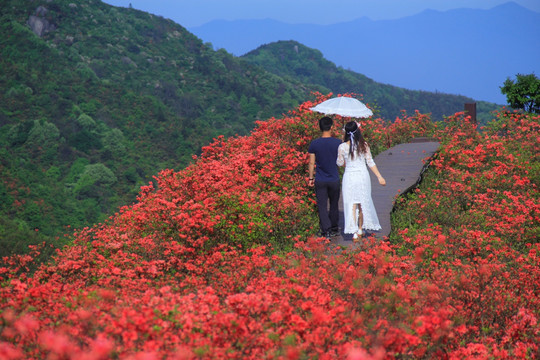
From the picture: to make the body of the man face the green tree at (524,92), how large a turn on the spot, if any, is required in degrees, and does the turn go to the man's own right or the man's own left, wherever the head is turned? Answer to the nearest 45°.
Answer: approximately 45° to the man's own right

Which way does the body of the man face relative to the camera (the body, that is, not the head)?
away from the camera

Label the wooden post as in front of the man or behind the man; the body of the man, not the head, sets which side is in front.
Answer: in front

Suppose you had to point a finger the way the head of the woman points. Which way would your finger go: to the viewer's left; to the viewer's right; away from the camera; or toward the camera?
away from the camera

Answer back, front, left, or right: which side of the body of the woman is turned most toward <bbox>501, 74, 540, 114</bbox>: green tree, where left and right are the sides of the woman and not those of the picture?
front

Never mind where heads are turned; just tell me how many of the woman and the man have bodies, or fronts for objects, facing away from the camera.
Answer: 2

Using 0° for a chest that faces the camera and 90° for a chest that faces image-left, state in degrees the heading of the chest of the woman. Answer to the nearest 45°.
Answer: approximately 180°
